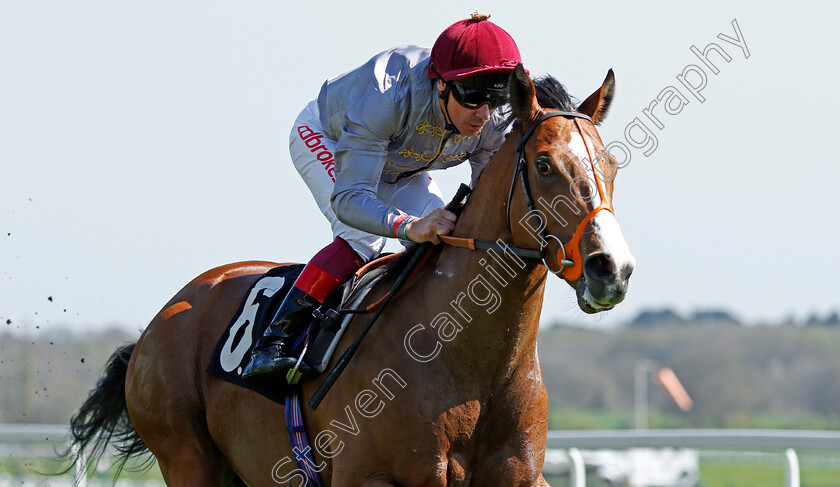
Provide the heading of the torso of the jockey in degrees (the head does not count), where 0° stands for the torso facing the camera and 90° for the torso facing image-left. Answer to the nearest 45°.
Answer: approximately 315°

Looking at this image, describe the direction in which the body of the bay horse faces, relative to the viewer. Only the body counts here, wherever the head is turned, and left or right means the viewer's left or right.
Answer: facing the viewer and to the right of the viewer
